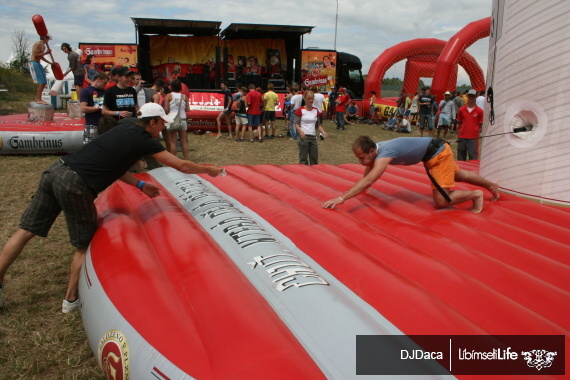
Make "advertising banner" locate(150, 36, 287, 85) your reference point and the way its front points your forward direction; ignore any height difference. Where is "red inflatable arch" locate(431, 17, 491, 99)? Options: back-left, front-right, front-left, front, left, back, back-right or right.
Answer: front-left

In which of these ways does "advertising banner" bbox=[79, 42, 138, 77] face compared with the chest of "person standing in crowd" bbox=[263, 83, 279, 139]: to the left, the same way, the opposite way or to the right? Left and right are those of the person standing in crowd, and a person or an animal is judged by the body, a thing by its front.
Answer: the opposite way

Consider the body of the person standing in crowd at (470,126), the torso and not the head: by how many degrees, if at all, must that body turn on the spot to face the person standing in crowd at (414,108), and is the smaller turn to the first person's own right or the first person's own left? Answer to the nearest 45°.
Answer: approximately 180°

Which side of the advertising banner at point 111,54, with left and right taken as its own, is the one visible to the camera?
front

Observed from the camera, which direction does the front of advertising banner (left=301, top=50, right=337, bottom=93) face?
facing the viewer

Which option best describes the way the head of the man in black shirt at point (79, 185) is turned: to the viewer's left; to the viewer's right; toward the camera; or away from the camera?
to the viewer's right

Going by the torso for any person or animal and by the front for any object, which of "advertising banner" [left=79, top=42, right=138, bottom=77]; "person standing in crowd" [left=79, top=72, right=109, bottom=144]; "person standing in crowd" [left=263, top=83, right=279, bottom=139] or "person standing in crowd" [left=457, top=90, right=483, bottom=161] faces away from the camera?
"person standing in crowd" [left=263, top=83, right=279, bottom=139]

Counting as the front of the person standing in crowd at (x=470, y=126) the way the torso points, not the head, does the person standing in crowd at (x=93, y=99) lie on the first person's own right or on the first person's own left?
on the first person's own right

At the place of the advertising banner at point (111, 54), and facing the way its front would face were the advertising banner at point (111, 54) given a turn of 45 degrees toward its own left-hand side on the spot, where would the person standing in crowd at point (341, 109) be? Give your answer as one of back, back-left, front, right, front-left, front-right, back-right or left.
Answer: front

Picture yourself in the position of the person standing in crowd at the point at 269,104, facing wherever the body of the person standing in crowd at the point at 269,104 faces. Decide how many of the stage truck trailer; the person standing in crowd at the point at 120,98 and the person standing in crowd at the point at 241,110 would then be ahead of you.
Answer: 1

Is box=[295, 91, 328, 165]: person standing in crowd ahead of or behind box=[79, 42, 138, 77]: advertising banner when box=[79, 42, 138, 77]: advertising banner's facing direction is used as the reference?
ahead

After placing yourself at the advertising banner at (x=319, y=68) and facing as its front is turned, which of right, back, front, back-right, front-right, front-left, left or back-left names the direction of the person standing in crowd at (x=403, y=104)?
front-left

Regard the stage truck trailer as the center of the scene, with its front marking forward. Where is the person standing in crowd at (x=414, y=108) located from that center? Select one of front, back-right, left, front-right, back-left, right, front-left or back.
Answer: front-right
